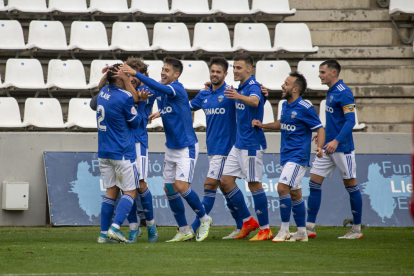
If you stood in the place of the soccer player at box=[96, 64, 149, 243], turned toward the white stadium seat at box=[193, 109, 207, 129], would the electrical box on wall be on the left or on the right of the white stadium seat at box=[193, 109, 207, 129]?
left

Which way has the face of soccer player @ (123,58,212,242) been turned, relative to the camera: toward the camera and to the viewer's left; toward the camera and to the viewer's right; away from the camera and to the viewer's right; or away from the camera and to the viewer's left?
toward the camera and to the viewer's left

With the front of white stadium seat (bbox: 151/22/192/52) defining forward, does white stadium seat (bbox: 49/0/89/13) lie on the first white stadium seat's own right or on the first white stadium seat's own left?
on the first white stadium seat's own right

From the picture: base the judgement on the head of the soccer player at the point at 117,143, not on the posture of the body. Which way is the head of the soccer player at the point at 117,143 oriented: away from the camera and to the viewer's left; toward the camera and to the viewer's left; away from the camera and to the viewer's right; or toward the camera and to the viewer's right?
away from the camera and to the viewer's right

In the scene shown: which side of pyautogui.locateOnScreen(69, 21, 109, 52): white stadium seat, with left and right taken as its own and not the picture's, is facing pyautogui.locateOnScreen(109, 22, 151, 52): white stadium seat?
left

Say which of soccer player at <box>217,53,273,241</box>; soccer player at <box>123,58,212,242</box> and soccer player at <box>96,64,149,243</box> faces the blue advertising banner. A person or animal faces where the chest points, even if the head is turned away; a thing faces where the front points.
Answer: soccer player at <box>96,64,149,243</box>

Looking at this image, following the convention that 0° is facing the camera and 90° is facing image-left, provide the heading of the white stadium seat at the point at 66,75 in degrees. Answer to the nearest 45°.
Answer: approximately 0°

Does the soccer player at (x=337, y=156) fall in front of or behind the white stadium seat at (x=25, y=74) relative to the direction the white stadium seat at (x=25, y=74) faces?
in front

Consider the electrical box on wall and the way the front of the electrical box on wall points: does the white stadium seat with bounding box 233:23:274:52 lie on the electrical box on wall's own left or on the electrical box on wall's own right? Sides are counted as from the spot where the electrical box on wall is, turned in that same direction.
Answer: on the electrical box on wall's own left
